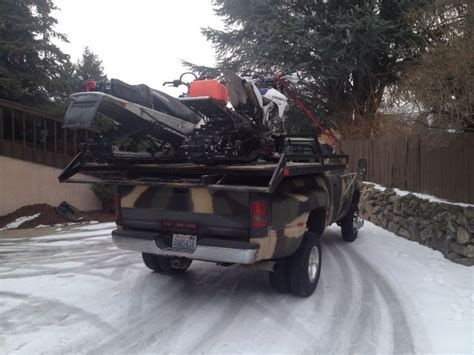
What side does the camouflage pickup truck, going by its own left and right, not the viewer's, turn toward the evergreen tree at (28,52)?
left

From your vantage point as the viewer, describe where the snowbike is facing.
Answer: facing away from the viewer and to the right of the viewer

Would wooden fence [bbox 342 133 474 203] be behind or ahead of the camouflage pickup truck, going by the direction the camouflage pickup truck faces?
ahead

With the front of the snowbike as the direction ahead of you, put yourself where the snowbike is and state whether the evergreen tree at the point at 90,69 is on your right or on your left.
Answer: on your left

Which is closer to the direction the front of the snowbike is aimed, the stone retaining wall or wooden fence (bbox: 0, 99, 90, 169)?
the stone retaining wall

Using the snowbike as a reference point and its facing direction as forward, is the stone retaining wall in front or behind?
in front

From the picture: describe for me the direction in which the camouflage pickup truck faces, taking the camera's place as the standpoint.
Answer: facing away from the viewer and to the right of the viewer

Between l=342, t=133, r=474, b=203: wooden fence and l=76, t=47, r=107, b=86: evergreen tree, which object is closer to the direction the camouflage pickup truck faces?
the wooden fence

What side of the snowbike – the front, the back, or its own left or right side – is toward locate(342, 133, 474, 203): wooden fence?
front
